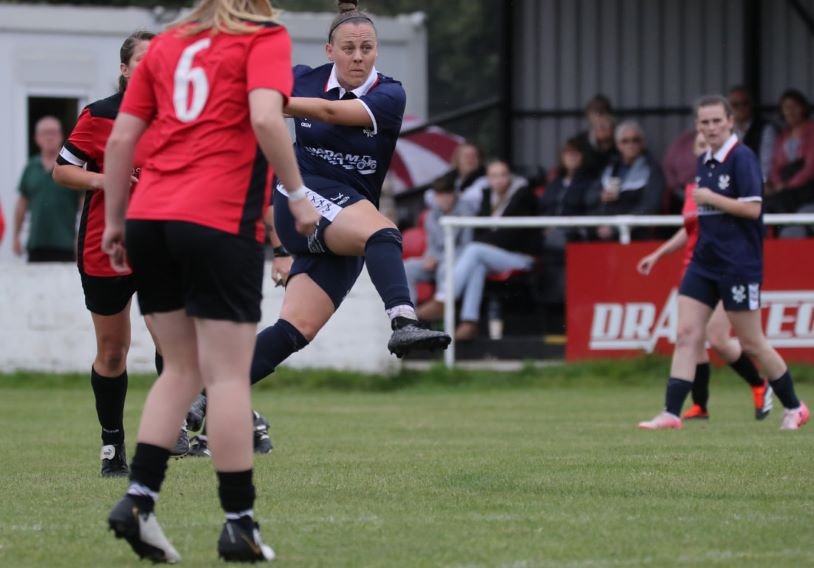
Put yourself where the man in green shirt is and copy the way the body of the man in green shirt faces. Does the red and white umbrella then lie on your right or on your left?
on your left

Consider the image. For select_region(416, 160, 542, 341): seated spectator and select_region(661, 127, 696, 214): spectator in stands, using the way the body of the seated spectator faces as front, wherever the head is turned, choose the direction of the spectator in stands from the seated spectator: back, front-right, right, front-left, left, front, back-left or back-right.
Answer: back

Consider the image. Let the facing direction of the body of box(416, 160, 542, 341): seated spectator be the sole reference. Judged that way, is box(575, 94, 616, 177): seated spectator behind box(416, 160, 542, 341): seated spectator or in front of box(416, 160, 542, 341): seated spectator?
behind

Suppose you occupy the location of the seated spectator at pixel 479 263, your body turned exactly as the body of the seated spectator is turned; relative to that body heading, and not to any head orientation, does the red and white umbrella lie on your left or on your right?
on your right

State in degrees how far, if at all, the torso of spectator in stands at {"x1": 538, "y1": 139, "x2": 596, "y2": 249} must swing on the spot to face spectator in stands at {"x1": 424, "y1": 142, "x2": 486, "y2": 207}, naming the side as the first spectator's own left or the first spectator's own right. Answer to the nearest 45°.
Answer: approximately 90° to the first spectator's own right

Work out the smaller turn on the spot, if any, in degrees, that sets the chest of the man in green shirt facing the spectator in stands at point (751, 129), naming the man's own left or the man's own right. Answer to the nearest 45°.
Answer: approximately 90° to the man's own left

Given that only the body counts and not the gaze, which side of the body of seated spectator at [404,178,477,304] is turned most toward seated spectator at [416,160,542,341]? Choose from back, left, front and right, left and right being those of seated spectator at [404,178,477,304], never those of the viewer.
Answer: left

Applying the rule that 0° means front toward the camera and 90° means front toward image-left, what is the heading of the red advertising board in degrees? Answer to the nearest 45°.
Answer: approximately 0°
